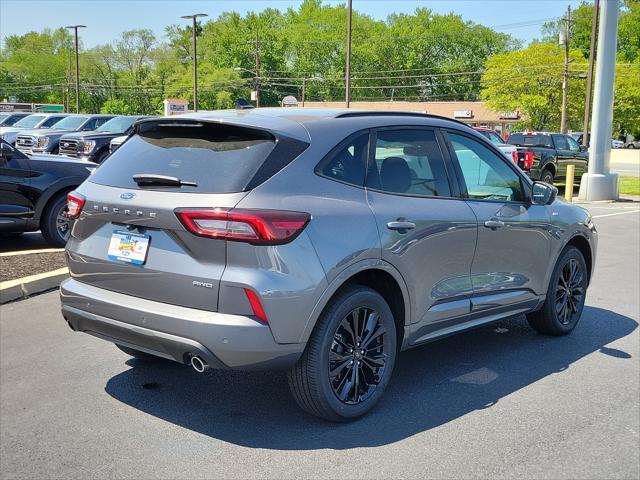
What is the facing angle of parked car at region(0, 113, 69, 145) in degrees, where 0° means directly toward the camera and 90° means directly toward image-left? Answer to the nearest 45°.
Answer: approximately 45°

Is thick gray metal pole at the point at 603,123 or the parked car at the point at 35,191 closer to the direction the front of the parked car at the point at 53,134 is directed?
the parked car

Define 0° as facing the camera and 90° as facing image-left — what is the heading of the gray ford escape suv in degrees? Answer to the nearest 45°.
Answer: approximately 225°

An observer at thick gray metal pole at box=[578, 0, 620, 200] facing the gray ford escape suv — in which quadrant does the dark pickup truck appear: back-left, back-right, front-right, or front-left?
back-right

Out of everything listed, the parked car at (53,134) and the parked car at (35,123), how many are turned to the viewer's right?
0

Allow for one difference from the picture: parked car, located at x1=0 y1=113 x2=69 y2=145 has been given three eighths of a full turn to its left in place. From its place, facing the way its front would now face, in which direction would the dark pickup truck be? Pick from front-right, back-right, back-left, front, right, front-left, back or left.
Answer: front-right

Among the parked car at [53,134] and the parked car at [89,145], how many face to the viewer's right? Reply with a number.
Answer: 0

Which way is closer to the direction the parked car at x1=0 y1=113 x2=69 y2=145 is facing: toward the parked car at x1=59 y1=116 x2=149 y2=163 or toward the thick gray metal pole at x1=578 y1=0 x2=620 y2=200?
the parked car

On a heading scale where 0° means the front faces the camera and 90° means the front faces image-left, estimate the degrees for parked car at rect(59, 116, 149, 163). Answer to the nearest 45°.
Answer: approximately 45°

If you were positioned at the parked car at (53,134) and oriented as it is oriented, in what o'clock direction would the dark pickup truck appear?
The dark pickup truck is roughly at 8 o'clock from the parked car.

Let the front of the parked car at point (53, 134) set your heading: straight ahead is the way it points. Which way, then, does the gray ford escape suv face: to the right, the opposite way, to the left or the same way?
the opposite way

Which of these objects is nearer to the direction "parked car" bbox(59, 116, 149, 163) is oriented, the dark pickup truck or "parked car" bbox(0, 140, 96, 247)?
the parked car

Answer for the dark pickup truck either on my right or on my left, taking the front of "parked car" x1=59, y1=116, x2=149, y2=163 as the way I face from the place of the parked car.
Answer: on my left
